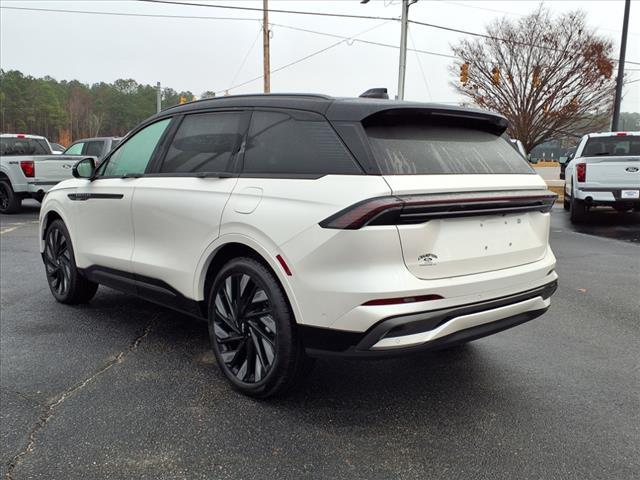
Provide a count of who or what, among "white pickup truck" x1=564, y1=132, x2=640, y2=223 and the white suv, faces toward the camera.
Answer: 0

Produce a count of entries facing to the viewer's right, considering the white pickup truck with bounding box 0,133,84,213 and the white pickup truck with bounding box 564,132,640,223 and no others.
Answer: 0

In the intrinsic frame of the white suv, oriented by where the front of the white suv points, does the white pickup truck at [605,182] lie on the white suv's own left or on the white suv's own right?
on the white suv's own right

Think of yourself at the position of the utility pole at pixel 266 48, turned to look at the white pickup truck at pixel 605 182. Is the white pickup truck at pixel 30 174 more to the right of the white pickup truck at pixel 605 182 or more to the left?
right

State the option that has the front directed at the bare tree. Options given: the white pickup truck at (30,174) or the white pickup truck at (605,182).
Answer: the white pickup truck at (605,182)

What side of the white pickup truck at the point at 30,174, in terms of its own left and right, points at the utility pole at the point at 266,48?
right

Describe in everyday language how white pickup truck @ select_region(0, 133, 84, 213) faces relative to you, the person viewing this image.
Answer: facing away from the viewer and to the left of the viewer

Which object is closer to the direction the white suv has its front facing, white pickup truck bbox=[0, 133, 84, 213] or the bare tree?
the white pickup truck

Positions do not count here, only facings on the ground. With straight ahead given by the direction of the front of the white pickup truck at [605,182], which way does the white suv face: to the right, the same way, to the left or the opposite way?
to the left

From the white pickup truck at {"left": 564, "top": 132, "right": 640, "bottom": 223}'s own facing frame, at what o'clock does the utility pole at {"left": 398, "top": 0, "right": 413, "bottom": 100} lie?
The utility pole is roughly at 11 o'clock from the white pickup truck.

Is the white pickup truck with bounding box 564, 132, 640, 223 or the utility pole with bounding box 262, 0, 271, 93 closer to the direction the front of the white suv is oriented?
the utility pole

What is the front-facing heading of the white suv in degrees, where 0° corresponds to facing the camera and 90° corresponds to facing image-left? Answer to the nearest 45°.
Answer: approximately 135°

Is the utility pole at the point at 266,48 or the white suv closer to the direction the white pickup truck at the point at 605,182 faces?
the utility pole

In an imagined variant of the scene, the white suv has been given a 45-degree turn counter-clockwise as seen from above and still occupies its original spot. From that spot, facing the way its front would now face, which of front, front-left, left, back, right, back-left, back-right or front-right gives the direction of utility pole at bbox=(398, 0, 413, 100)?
right

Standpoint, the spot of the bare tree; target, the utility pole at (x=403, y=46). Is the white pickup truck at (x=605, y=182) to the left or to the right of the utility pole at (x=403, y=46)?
left

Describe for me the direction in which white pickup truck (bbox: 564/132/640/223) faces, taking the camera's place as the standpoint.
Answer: facing away from the viewer
